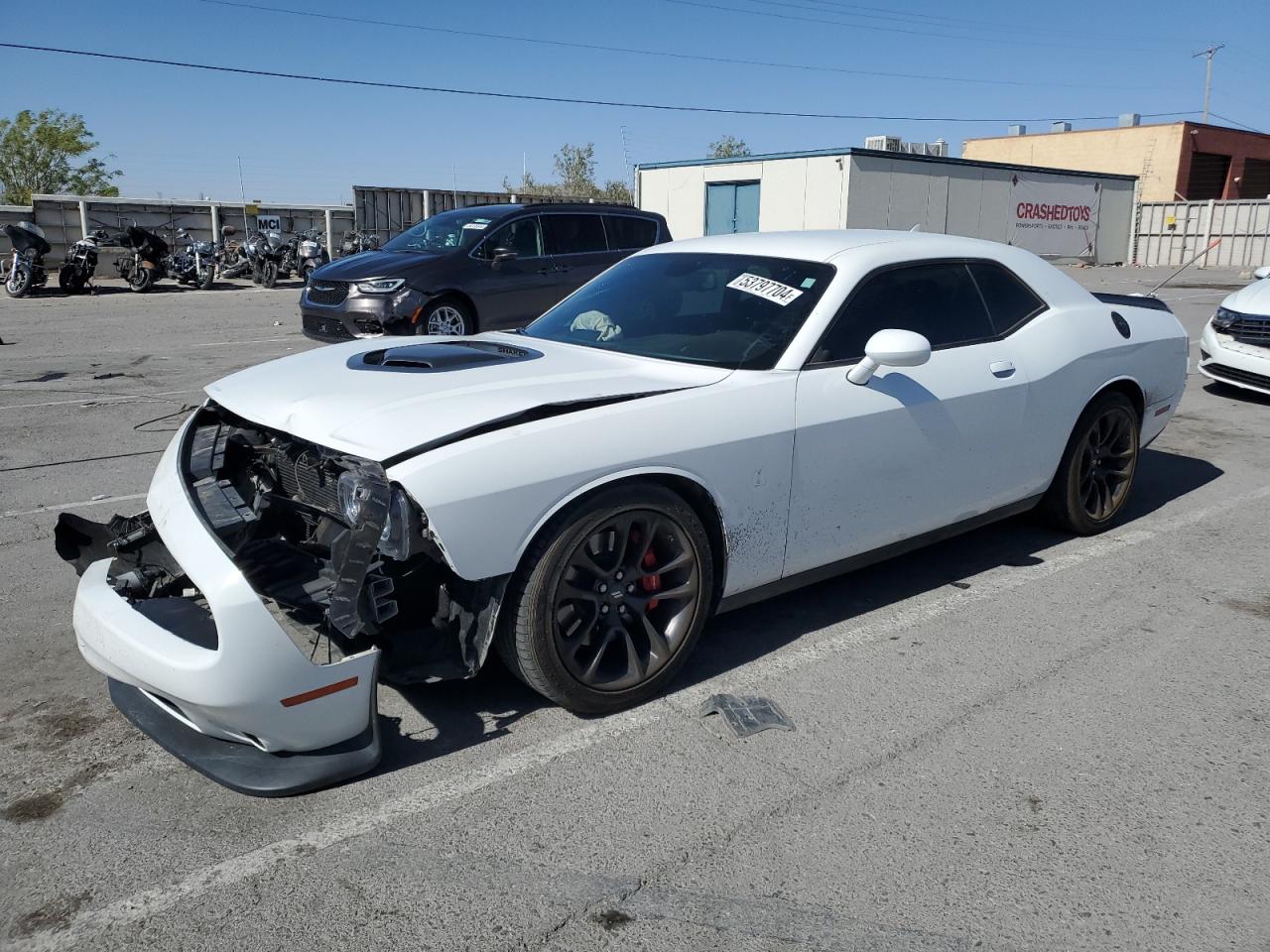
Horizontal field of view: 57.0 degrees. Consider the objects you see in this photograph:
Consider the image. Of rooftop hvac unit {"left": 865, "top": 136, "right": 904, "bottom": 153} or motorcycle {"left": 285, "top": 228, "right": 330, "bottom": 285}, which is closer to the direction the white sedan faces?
the motorcycle

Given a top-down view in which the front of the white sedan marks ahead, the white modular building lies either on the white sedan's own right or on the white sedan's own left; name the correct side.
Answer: on the white sedan's own right

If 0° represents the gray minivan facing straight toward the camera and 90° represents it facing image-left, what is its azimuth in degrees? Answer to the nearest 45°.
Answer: approximately 45°

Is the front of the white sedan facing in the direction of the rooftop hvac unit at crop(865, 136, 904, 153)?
no

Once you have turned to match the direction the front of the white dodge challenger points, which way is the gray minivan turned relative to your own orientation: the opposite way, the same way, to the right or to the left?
the same way

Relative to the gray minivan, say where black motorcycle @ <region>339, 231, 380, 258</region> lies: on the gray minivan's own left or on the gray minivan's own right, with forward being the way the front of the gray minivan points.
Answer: on the gray minivan's own right

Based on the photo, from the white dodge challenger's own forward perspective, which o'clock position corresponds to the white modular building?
The white modular building is roughly at 5 o'clock from the white dodge challenger.

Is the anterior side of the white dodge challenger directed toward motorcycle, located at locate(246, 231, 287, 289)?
no

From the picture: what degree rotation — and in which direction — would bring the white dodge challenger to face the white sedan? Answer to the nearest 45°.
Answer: approximately 180°

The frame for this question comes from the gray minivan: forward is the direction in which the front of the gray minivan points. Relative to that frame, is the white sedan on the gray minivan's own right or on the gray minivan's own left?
on the gray minivan's own left

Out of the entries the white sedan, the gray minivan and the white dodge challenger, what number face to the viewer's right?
0

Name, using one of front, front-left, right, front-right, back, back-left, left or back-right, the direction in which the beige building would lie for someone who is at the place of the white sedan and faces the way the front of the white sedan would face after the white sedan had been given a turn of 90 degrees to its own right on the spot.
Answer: front-right

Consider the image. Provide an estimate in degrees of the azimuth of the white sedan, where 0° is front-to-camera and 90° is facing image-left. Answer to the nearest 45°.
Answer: approximately 45°

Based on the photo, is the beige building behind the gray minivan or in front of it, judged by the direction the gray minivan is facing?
behind

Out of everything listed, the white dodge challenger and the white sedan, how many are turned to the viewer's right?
0

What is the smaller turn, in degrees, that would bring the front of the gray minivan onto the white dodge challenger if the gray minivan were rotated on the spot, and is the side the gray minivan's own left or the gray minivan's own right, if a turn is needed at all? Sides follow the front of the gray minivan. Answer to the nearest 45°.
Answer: approximately 45° to the gray minivan's own left

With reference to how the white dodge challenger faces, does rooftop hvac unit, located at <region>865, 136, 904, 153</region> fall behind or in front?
behind

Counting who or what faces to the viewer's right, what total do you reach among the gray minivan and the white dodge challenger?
0

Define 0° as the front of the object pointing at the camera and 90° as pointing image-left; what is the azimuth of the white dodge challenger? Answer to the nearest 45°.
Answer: approximately 45°
